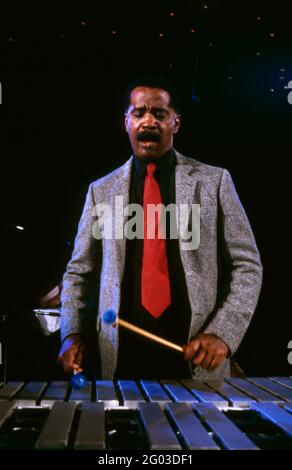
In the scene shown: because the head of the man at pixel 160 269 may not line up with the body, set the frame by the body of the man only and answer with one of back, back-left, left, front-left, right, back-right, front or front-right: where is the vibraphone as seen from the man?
front

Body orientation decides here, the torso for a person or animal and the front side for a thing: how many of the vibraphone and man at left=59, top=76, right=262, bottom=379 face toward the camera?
1

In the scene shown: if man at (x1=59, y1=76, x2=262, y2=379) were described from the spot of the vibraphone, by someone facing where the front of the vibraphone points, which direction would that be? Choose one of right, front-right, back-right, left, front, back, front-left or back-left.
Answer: front

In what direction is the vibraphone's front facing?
away from the camera

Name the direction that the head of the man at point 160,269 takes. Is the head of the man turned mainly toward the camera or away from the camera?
toward the camera

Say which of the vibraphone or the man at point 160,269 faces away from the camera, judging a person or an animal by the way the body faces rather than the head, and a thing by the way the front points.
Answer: the vibraphone

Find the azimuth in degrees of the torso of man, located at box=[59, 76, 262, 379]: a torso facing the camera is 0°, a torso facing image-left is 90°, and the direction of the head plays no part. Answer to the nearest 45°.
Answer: approximately 0°

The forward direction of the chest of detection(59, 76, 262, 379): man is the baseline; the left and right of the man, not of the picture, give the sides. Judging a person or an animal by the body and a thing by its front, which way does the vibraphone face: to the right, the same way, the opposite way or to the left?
the opposite way

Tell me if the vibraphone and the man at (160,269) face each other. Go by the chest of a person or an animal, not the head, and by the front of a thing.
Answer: yes
